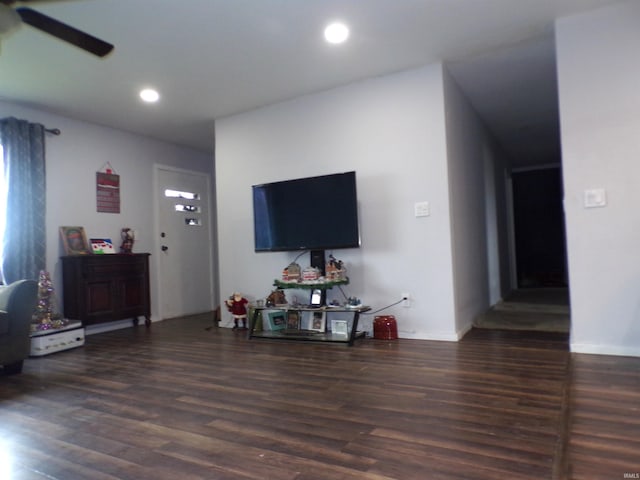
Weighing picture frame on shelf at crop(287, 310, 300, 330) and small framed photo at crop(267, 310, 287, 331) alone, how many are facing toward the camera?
2

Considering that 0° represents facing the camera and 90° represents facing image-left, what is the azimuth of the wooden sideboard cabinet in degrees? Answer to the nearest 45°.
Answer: approximately 315°

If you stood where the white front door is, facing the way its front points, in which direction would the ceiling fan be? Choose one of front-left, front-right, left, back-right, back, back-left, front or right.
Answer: front-right

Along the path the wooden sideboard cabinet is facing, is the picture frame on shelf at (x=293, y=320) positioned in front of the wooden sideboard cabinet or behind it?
in front

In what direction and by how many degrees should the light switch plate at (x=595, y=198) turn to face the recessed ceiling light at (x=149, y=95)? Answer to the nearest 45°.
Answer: approximately 45° to its right

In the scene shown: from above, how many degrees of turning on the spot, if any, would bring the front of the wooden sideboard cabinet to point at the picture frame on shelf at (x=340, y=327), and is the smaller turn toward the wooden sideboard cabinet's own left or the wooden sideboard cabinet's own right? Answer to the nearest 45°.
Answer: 0° — it already faces it

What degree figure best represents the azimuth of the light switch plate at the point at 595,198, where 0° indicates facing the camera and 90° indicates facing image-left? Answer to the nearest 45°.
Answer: approximately 45°

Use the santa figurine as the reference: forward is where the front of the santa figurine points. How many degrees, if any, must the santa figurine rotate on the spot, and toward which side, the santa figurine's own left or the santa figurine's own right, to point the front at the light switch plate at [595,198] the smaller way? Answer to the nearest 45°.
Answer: approximately 45° to the santa figurine's own left

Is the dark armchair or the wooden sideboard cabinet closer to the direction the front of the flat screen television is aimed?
the dark armchair

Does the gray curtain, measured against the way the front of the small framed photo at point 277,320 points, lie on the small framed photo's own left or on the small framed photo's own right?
on the small framed photo's own right

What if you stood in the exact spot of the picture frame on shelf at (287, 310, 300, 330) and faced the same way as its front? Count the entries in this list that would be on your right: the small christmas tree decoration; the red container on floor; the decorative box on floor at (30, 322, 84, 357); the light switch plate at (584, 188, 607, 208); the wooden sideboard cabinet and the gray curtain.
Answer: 4

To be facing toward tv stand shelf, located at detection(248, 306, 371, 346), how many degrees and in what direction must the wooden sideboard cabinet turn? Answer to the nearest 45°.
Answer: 0° — it already faces it
